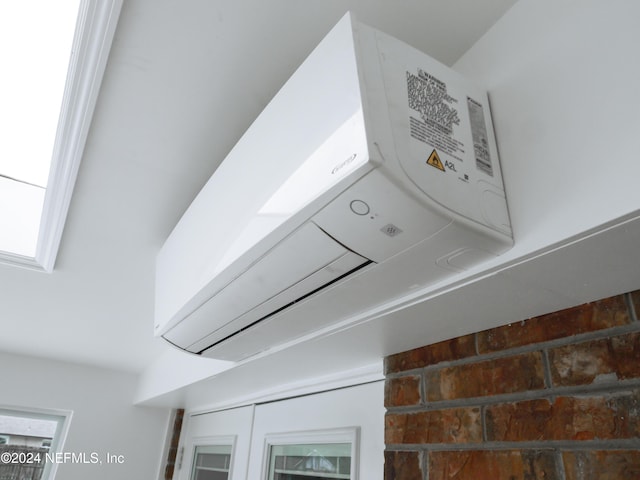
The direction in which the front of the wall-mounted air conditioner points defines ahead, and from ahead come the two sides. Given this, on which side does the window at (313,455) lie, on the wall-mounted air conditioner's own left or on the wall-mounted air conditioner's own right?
on the wall-mounted air conditioner's own right

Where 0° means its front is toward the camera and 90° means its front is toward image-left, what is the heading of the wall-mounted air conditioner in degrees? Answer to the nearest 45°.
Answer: approximately 45°
